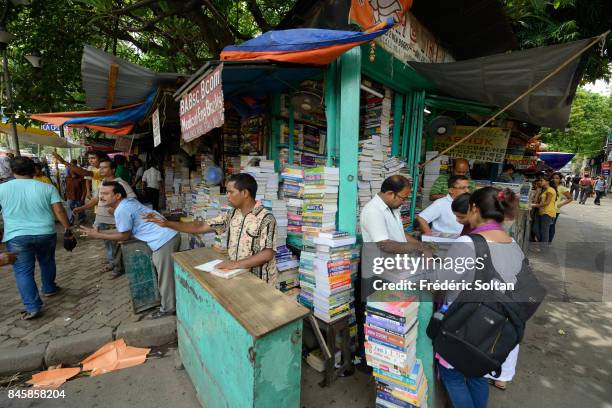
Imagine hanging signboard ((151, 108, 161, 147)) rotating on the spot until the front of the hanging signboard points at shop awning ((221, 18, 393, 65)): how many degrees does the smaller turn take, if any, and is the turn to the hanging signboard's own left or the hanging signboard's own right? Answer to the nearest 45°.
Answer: approximately 90° to the hanging signboard's own left

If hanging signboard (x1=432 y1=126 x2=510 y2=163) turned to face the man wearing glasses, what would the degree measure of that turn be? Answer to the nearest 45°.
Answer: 0° — it already faces them

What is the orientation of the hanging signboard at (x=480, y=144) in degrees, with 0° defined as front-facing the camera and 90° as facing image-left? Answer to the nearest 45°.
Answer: approximately 0°

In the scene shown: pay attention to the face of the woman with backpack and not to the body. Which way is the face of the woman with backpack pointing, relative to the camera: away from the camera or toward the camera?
away from the camera

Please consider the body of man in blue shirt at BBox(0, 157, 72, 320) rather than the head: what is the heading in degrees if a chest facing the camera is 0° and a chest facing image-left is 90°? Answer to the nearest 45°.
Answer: approximately 180°

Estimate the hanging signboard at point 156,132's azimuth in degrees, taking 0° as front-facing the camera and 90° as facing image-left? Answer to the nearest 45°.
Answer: approximately 45°

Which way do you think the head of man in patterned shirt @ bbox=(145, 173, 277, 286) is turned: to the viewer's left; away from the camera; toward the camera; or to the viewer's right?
to the viewer's left

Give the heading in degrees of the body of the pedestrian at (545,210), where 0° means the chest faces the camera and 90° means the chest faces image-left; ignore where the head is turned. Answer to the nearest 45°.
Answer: approximately 45°

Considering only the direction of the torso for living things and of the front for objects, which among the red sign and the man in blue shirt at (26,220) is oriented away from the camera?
the man in blue shirt

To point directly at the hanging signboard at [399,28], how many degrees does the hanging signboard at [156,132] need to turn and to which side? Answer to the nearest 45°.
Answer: approximately 90° to its left
